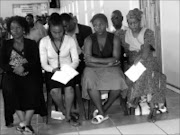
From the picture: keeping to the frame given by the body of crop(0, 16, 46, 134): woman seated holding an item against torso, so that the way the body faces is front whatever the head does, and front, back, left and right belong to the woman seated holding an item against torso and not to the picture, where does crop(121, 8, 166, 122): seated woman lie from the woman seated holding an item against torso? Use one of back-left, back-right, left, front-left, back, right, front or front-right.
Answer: left

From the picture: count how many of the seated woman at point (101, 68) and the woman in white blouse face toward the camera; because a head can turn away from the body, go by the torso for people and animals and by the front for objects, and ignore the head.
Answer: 2

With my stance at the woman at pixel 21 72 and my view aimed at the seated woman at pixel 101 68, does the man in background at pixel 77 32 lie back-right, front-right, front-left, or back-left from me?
front-left

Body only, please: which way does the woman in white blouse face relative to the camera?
toward the camera

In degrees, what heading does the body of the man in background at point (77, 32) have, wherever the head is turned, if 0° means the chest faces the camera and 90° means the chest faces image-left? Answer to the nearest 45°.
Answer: approximately 45°

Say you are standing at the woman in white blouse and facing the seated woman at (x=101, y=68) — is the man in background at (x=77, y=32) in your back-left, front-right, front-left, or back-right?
front-left

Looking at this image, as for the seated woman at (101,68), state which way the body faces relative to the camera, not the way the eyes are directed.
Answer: toward the camera

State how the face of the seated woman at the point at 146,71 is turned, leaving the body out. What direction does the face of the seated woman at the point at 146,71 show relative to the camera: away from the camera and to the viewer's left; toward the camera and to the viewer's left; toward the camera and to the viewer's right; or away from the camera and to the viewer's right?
toward the camera and to the viewer's left

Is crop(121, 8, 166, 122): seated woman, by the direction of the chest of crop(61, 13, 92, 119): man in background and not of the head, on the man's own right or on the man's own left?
on the man's own left

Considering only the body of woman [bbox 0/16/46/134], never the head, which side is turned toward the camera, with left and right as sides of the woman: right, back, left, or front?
front

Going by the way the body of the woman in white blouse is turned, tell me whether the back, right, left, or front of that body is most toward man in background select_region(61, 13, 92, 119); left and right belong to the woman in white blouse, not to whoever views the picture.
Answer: back

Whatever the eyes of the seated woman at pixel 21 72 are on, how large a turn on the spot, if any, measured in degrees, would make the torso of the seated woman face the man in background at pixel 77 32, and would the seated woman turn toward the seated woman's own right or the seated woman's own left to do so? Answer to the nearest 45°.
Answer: approximately 135° to the seated woman's own left
